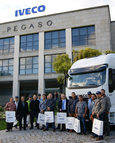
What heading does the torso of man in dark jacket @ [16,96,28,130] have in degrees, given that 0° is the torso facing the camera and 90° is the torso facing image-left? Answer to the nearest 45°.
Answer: approximately 0°

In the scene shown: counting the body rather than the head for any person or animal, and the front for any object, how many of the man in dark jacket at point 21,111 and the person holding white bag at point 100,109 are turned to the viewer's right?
0

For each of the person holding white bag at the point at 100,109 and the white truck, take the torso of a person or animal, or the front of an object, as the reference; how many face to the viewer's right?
0

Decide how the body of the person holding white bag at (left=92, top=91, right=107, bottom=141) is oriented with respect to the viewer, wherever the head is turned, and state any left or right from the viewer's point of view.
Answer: facing the viewer and to the left of the viewer

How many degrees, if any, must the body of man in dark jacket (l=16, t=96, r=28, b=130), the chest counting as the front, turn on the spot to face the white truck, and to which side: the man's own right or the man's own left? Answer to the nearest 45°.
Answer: approximately 90° to the man's own left

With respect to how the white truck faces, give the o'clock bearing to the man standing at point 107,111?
The man standing is roughly at 10 o'clock from the white truck.

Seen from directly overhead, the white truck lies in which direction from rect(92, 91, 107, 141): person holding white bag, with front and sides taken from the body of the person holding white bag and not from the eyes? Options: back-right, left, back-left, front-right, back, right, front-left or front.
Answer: back-right

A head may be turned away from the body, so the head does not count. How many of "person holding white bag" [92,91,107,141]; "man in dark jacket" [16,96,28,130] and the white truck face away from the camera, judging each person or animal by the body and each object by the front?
0

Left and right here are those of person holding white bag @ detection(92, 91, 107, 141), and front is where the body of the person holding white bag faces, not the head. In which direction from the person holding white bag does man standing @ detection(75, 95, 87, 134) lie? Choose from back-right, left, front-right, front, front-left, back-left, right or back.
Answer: right
